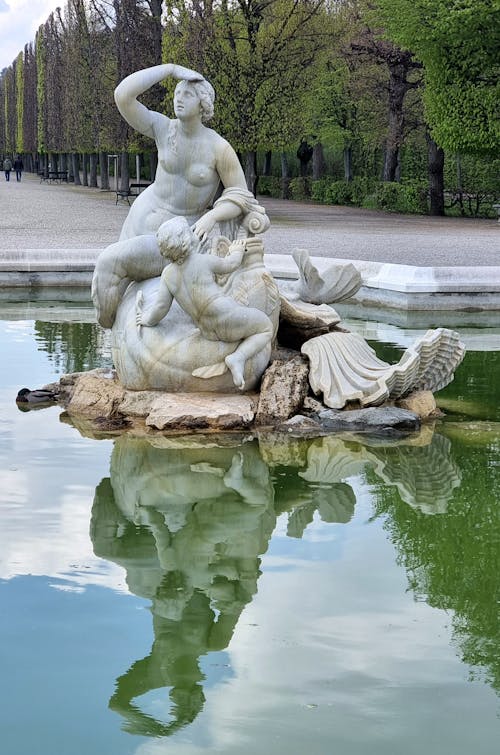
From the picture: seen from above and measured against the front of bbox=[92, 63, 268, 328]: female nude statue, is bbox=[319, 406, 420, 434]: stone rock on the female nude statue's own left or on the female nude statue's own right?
on the female nude statue's own left

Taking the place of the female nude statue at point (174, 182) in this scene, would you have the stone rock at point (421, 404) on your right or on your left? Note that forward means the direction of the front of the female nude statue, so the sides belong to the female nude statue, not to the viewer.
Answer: on your left

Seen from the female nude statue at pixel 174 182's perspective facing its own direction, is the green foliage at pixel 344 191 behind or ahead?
behind

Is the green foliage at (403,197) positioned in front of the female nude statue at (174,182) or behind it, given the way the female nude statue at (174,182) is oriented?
behind

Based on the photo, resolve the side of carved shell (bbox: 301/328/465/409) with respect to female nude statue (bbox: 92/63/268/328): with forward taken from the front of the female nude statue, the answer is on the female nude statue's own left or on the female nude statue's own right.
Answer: on the female nude statue's own left

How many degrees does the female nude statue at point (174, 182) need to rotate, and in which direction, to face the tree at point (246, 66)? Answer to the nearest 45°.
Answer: approximately 135° to its right

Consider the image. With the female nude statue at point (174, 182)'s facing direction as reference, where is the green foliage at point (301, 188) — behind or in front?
behind

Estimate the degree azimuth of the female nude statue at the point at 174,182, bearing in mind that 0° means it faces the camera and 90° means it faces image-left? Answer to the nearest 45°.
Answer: approximately 45°
